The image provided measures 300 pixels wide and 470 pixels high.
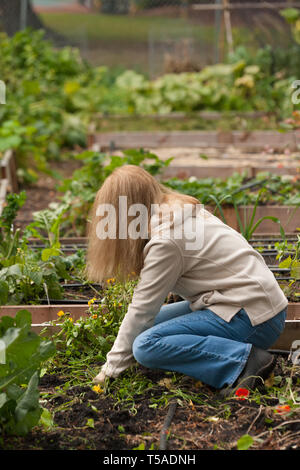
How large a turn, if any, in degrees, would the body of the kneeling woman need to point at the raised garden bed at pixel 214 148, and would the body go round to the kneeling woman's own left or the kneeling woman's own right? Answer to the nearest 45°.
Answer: approximately 90° to the kneeling woman's own right

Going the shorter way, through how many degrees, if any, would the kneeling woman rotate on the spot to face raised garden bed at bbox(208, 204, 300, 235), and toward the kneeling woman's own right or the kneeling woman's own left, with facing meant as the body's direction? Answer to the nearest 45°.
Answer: approximately 90° to the kneeling woman's own right

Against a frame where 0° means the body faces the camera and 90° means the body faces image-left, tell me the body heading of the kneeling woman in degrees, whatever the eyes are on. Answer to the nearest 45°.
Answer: approximately 90°
